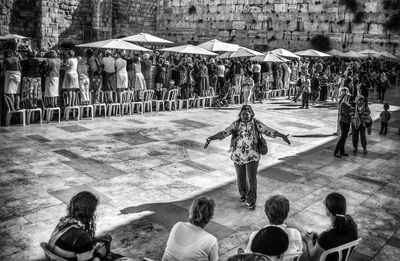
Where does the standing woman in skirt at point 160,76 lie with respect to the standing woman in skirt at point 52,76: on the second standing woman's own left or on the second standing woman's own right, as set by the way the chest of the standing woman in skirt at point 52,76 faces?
on the second standing woman's own right

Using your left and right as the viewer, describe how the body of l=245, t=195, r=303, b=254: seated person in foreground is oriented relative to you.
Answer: facing away from the viewer

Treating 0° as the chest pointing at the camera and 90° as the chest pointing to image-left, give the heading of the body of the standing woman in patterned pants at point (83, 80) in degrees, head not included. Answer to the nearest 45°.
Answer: approximately 180°

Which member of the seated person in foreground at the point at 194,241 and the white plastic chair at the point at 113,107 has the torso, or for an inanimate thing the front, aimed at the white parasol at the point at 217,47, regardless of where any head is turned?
the seated person in foreground

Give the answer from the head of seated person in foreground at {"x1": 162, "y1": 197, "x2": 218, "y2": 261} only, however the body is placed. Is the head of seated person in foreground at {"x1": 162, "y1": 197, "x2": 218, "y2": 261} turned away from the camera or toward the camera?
away from the camera

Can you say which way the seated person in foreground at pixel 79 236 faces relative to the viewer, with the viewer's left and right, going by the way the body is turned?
facing away from the viewer and to the right of the viewer

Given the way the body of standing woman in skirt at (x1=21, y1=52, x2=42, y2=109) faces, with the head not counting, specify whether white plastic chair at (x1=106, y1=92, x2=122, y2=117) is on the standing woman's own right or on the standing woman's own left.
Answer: on the standing woman's own right
